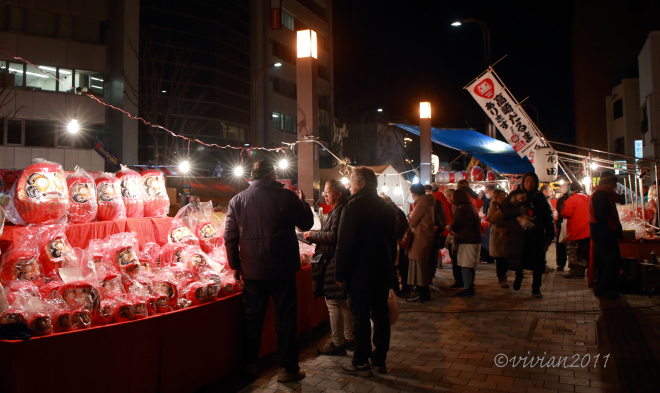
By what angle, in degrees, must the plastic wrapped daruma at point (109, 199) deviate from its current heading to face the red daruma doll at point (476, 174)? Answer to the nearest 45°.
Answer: approximately 135° to its left

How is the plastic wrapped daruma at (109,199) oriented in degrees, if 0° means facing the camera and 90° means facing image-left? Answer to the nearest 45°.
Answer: approximately 0°

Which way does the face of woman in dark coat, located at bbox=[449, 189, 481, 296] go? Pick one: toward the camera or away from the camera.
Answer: away from the camera

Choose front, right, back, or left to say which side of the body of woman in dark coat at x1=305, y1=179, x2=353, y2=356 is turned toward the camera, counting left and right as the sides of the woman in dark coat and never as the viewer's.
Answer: left

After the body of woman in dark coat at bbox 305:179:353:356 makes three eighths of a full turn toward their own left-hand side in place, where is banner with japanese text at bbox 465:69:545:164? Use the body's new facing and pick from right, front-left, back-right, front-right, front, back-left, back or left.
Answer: left

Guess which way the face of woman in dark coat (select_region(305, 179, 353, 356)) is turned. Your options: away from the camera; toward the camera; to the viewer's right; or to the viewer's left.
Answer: to the viewer's left

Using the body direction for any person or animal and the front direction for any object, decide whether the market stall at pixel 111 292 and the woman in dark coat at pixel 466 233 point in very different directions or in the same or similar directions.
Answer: very different directions
